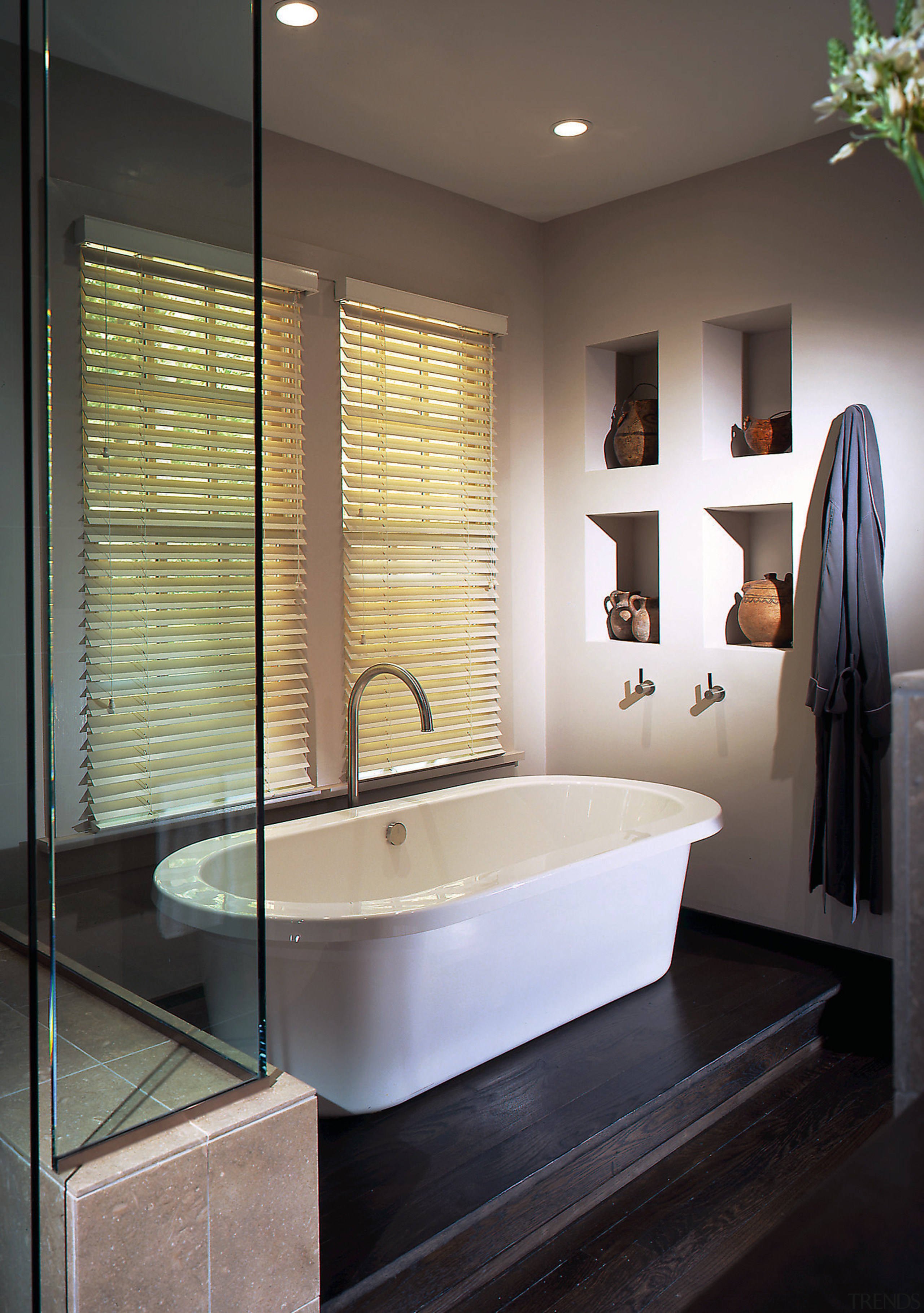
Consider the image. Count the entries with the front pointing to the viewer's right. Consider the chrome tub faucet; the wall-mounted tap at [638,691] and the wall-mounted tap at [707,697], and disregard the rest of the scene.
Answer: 1

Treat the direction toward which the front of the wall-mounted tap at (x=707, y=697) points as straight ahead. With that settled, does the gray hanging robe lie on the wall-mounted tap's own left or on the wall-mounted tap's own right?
on the wall-mounted tap's own left

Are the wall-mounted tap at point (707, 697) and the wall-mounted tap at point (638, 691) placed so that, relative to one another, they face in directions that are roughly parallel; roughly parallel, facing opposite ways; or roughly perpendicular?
roughly parallel

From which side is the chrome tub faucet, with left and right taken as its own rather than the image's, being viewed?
right

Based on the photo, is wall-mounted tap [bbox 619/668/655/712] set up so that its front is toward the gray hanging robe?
no

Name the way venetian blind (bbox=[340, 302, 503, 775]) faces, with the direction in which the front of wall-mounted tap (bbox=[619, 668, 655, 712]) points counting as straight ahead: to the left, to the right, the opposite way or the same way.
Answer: to the left

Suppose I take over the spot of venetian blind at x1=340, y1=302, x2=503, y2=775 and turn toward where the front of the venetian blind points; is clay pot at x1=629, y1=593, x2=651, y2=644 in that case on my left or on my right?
on my left

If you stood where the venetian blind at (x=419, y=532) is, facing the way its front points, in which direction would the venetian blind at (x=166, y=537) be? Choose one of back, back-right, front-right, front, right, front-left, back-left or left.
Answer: front-right

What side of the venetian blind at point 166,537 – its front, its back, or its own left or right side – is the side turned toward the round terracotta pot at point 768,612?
left

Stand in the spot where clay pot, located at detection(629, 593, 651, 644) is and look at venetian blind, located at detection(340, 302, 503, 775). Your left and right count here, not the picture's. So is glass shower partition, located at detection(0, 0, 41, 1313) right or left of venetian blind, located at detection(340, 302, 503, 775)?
left

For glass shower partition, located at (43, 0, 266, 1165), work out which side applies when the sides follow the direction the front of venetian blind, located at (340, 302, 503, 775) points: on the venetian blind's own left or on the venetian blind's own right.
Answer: on the venetian blind's own right

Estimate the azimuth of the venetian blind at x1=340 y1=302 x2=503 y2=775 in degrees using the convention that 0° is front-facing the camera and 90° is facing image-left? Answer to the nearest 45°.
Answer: approximately 315°

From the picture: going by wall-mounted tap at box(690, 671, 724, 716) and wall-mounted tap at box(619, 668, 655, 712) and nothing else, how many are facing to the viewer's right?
0

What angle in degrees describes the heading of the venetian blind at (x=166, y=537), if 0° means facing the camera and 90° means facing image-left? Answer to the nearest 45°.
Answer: approximately 315°

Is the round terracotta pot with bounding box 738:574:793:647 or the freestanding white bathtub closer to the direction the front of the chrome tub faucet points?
the round terracotta pot

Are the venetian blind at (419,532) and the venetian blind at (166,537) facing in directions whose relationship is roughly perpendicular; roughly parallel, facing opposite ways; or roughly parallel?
roughly parallel

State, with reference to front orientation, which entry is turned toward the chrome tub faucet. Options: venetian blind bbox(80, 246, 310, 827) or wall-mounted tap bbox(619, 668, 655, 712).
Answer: the wall-mounted tap

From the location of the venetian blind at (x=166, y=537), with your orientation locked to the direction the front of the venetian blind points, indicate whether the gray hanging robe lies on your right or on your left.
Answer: on your left
